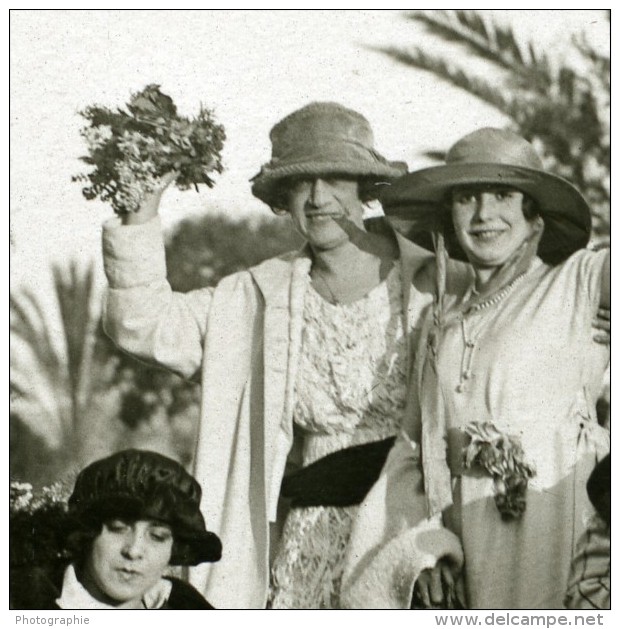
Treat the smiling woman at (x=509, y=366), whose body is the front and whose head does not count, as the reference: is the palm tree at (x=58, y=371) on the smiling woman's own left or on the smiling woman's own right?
on the smiling woman's own right

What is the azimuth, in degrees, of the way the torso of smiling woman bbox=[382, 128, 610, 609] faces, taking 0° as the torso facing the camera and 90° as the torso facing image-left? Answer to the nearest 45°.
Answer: approximately 45°
